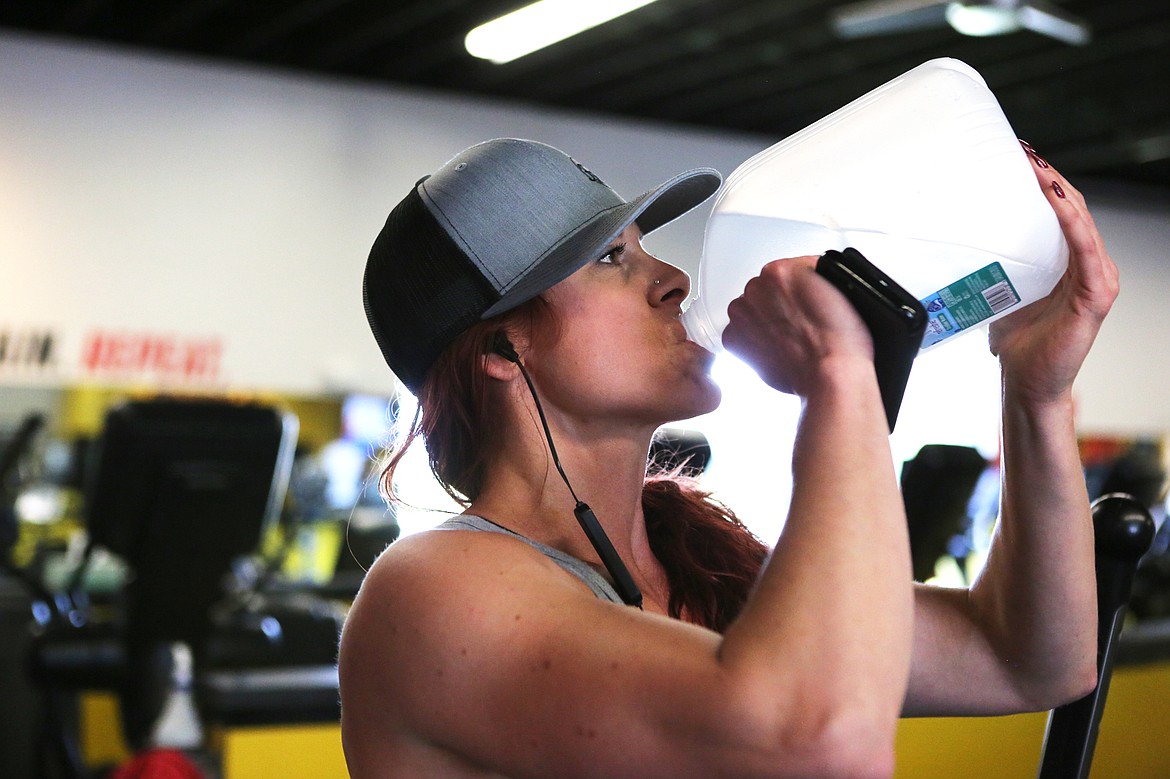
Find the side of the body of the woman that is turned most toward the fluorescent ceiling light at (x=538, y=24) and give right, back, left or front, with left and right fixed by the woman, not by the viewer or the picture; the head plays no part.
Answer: left

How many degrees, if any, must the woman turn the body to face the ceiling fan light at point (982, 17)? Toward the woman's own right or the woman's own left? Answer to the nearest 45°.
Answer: approximately 90° to the woman's own left

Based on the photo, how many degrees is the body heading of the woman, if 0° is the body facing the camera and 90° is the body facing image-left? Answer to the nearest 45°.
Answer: approximately 270°

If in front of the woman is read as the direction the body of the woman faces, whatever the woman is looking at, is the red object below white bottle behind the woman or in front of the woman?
behind

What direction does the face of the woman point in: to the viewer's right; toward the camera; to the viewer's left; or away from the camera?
to the viewer's right

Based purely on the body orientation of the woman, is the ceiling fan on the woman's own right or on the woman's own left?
on the woman's own left
